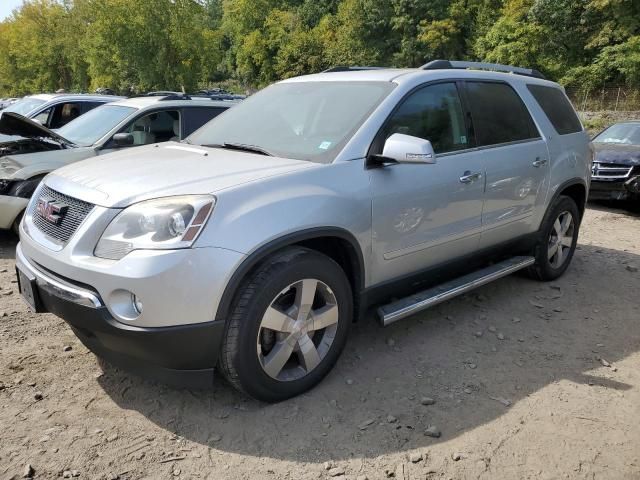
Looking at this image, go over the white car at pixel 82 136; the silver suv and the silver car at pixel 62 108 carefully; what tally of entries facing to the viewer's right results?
0

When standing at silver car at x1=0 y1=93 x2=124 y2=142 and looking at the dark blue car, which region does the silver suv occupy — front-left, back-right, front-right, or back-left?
front-right

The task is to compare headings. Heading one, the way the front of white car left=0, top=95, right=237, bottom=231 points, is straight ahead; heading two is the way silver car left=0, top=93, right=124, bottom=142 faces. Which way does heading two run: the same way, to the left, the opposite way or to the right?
the same way

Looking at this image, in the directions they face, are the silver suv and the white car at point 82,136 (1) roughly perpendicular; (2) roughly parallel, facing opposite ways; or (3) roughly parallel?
roughly parallel

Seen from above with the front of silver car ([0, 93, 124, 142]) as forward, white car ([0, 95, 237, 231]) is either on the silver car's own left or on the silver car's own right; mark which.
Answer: on the silver car's own left

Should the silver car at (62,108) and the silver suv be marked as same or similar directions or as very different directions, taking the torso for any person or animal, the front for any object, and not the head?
same or similar directions

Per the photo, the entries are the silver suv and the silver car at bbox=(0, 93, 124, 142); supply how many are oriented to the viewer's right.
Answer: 0

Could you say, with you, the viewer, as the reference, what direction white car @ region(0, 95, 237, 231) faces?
facing the viewer and to the left of the viewer

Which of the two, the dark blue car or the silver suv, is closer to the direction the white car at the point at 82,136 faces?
the silver suv

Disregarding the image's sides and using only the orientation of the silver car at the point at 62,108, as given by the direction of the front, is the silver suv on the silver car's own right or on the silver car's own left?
on the silver car's own left

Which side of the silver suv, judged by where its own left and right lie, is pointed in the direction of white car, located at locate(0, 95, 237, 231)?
right

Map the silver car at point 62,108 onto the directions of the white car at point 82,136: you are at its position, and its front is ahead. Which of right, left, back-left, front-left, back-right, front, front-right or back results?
back-right

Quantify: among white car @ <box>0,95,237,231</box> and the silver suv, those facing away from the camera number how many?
0

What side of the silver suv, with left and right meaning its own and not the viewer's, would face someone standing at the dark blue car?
back
